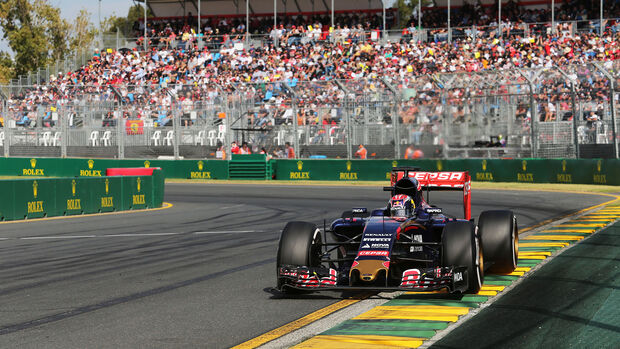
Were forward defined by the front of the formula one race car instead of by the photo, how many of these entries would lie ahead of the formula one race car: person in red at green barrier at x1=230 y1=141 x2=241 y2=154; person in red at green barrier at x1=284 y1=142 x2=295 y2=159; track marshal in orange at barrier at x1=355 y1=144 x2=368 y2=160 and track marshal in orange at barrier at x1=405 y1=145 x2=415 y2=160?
0

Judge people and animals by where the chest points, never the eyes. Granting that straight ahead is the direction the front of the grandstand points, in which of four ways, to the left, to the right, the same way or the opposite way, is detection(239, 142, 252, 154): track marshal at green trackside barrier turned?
the same way

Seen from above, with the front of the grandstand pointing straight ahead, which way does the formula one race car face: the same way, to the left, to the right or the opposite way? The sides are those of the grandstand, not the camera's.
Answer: the same way

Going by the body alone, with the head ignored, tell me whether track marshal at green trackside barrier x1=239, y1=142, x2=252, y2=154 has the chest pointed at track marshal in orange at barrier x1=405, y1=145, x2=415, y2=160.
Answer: no

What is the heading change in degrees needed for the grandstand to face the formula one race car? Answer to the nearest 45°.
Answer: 0° — it already faces it

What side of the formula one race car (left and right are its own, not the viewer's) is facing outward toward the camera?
front

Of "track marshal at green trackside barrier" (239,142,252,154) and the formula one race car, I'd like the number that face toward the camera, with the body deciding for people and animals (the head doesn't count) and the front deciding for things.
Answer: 2

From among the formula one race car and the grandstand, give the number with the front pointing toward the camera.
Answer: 2

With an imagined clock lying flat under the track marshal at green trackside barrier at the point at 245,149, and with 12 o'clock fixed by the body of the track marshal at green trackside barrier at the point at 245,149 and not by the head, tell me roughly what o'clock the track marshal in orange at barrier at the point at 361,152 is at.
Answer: the track marshal in orange at barrier at the point at 361,152 is roughly at 10 o'clock from the track marshal at green trackside barrier at the point at 245,149.

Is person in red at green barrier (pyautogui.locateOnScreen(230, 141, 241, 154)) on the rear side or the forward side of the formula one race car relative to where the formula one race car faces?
on the rear side

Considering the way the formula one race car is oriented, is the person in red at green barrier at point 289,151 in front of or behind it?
behind

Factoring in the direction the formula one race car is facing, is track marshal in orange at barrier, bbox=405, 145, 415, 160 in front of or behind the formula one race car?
behind

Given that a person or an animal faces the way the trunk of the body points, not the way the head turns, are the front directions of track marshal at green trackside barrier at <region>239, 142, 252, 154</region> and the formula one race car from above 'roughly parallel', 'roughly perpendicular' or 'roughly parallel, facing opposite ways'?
roughly parallel

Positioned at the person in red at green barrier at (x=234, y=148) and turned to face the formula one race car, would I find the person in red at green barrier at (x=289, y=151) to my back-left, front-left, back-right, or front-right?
front-left

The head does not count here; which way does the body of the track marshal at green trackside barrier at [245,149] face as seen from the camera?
toward the camera

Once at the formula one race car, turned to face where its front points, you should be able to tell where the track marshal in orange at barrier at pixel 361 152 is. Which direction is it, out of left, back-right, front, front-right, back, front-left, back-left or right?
back
